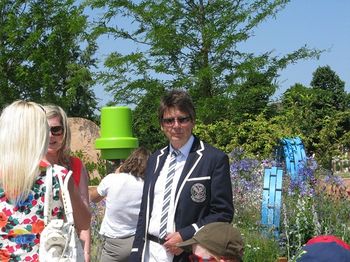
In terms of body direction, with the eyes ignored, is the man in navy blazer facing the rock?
no

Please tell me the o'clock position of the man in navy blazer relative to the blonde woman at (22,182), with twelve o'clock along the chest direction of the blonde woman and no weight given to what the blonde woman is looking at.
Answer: The man in navy blazer is roughly at 2 o'clock from the blonde woman.

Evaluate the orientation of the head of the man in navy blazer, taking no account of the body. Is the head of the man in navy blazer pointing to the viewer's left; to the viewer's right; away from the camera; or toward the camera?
toward the camera

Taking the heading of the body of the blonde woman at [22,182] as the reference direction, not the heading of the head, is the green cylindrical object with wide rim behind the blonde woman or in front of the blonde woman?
in front

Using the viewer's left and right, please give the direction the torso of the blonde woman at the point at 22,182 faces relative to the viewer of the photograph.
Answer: facing away from the viewer

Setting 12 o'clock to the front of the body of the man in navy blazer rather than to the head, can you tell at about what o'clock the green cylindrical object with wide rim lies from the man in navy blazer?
The green cylindrical object with wide rim is roughly at 4 o'clock from the man in navy blazer.

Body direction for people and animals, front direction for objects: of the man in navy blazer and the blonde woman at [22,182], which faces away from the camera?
the blonde woman

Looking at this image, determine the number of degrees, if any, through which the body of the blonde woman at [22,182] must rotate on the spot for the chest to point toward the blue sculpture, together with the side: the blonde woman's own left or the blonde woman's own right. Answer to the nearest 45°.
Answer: approximately 45° to the blonde woman's own right

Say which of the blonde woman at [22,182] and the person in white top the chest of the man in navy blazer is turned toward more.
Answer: the blonde woman

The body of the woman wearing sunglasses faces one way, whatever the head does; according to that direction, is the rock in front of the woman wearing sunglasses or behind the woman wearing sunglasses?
behind

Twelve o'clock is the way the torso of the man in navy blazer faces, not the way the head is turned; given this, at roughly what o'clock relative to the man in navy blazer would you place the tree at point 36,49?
The tree is roughly at 4 o'clock from the man in navy blazer.

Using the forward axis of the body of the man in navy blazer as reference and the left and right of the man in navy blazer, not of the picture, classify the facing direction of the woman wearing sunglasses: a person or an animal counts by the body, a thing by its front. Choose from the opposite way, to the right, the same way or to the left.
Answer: the same way
